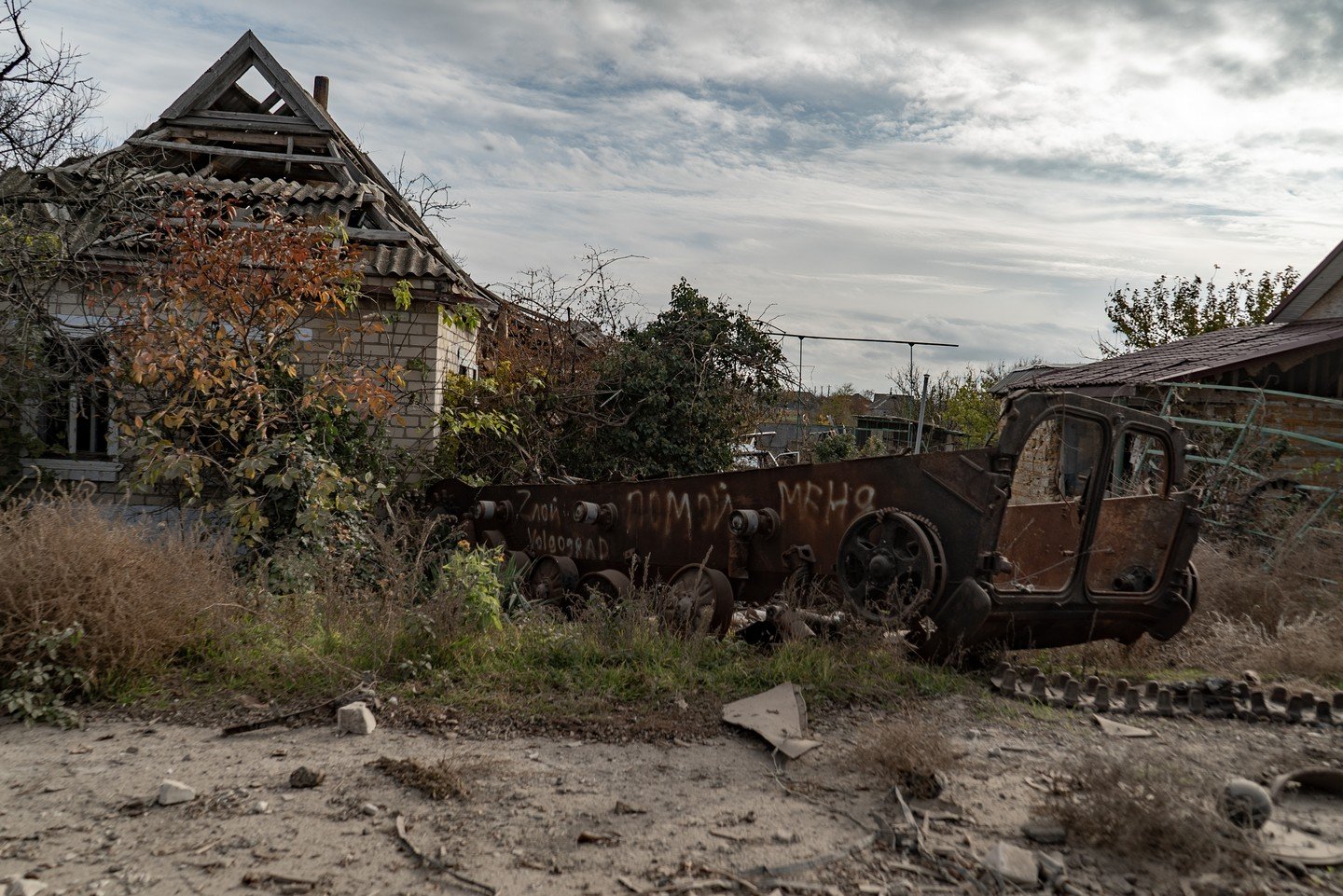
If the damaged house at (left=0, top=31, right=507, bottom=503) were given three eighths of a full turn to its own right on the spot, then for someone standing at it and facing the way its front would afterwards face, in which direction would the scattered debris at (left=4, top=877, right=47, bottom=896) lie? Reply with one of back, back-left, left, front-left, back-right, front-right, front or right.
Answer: back-left

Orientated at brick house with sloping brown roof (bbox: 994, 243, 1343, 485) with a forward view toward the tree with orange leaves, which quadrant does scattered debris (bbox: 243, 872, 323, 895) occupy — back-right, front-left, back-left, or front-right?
front-left

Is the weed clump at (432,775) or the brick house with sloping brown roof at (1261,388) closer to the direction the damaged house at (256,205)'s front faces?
the weed clump

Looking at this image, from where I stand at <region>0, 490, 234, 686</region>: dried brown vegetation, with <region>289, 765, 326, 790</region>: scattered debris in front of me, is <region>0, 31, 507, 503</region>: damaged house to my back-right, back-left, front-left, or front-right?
back-left

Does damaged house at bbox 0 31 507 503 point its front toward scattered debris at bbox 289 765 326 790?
yes

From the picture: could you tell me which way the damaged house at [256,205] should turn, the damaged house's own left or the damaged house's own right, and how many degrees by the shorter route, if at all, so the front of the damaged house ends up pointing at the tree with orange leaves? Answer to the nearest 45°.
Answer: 0° — it already faces it

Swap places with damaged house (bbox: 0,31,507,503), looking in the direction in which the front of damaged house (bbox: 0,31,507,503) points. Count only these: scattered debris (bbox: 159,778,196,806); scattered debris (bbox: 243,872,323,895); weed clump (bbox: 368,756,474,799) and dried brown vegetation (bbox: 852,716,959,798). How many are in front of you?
4

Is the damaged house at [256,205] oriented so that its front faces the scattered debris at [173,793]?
yes

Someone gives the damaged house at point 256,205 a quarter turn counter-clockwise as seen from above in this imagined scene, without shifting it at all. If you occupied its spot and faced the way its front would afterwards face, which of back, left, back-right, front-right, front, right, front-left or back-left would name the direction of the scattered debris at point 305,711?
right

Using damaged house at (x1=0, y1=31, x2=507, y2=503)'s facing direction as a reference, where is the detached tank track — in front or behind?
in front

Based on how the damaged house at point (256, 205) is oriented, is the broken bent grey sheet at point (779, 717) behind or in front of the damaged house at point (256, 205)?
in front

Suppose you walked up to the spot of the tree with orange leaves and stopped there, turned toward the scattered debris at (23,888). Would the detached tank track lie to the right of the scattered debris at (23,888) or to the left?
left

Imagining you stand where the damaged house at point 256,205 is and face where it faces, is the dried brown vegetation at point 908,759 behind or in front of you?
in front

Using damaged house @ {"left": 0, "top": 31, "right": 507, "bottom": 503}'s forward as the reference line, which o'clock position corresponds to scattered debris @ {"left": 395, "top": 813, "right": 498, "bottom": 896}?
The scattered debris is roughly at 12 o'clock from the damaged house.

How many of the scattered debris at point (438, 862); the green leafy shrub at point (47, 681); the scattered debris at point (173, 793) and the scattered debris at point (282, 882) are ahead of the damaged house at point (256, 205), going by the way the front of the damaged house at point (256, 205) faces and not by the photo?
4

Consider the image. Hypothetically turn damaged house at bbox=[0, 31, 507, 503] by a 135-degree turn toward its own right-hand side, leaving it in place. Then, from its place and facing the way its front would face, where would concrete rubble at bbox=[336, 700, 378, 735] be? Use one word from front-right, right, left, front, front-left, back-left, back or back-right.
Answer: back-left

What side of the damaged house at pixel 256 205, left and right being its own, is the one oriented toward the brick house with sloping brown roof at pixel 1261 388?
left

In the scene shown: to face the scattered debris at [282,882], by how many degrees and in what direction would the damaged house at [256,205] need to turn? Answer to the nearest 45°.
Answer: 0° — it already faces it

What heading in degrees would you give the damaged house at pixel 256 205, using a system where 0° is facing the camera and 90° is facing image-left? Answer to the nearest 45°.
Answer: approximately 0°

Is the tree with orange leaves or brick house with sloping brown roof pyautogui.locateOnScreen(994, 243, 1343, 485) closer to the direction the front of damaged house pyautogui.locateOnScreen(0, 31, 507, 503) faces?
the tree with orange leaves

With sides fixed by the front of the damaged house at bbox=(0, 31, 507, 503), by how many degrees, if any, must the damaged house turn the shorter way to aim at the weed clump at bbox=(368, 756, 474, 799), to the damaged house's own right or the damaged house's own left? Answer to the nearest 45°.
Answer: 0° — it already faces it
